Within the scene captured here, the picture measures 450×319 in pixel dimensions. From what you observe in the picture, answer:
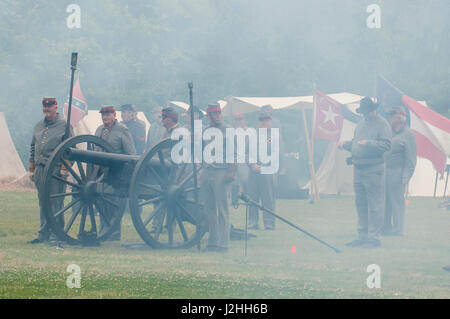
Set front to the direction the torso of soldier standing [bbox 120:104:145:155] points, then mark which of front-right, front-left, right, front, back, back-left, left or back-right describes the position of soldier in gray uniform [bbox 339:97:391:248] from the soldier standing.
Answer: left

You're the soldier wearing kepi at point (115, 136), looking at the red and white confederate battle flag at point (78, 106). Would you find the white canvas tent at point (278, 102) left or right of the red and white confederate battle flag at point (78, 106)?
right

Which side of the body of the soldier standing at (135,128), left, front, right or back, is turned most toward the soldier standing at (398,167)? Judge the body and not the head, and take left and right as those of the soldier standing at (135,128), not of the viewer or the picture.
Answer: left

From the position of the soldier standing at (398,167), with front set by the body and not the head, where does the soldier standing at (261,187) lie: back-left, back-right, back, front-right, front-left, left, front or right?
front-right

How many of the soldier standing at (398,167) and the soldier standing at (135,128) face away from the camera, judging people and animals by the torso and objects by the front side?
0

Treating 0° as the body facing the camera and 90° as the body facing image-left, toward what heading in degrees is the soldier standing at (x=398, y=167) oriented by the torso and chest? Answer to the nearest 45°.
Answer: approximately 45°

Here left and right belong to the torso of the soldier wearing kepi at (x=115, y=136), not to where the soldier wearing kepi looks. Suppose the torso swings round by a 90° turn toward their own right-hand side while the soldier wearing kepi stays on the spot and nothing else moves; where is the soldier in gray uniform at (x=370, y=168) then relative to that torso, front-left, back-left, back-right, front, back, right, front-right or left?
back-right
